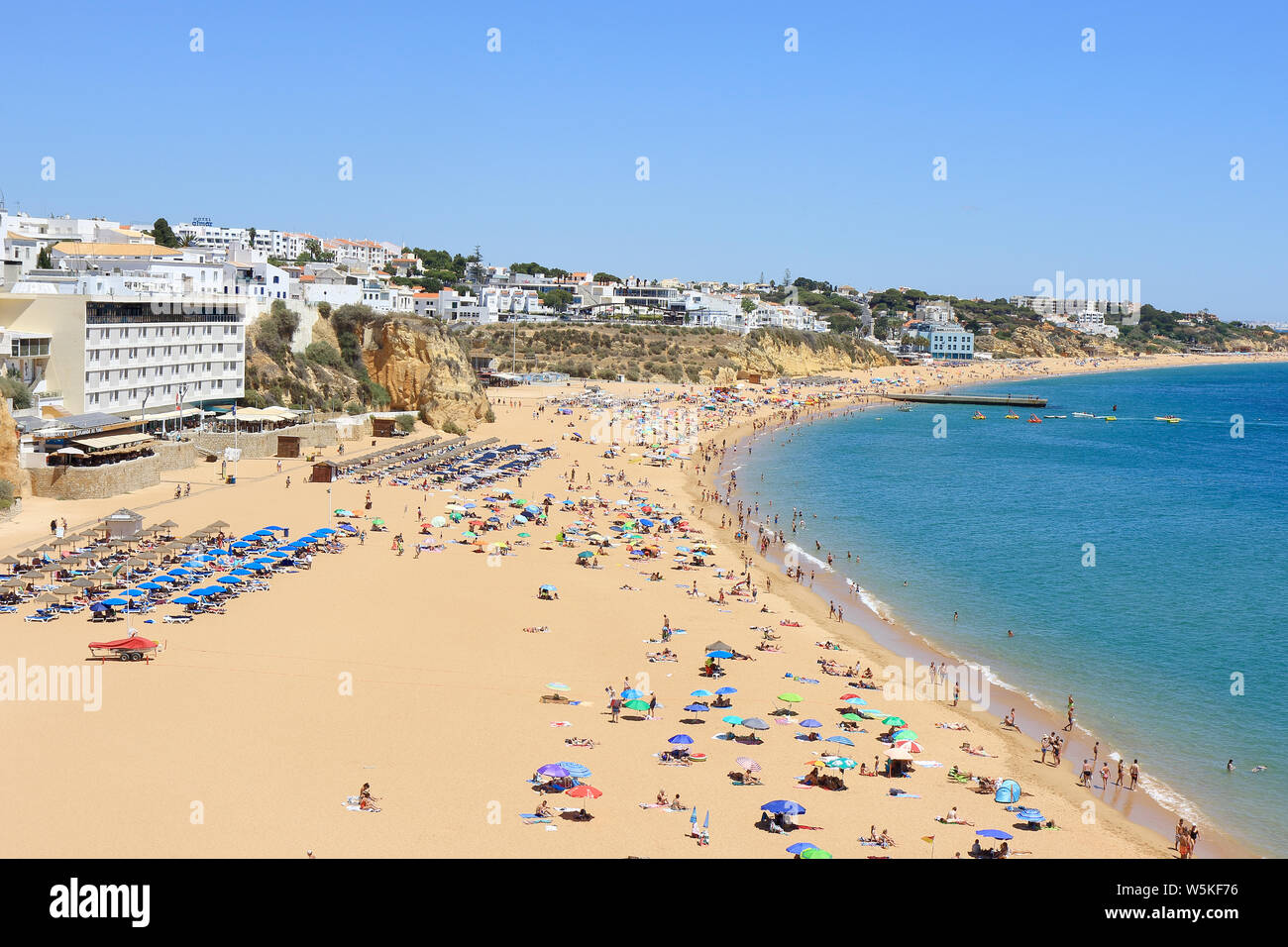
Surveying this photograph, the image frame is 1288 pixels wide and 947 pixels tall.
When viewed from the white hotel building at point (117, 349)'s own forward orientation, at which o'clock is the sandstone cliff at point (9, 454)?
The sandstone cliff is roughly at 2 o'clock from the white hotel building.

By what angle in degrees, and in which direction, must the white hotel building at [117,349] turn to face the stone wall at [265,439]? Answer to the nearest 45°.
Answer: approximately 45° to its left

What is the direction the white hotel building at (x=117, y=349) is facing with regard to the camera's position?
facing the viewer and to the right of the viewer

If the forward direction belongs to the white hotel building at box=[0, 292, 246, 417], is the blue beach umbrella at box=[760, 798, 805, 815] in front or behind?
in front

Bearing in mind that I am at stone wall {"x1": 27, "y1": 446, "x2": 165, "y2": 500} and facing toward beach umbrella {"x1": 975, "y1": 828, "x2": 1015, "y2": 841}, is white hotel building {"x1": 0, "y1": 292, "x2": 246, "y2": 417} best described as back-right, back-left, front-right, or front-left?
back-left

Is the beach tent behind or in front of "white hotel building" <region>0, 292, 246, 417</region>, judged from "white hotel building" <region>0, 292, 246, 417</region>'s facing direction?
in front

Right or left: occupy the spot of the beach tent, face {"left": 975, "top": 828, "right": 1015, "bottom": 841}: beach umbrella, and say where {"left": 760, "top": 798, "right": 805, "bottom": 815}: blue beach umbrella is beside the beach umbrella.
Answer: right

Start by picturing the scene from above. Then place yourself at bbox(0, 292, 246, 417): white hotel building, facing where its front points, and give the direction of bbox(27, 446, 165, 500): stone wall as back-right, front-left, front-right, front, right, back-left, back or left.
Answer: front-right
